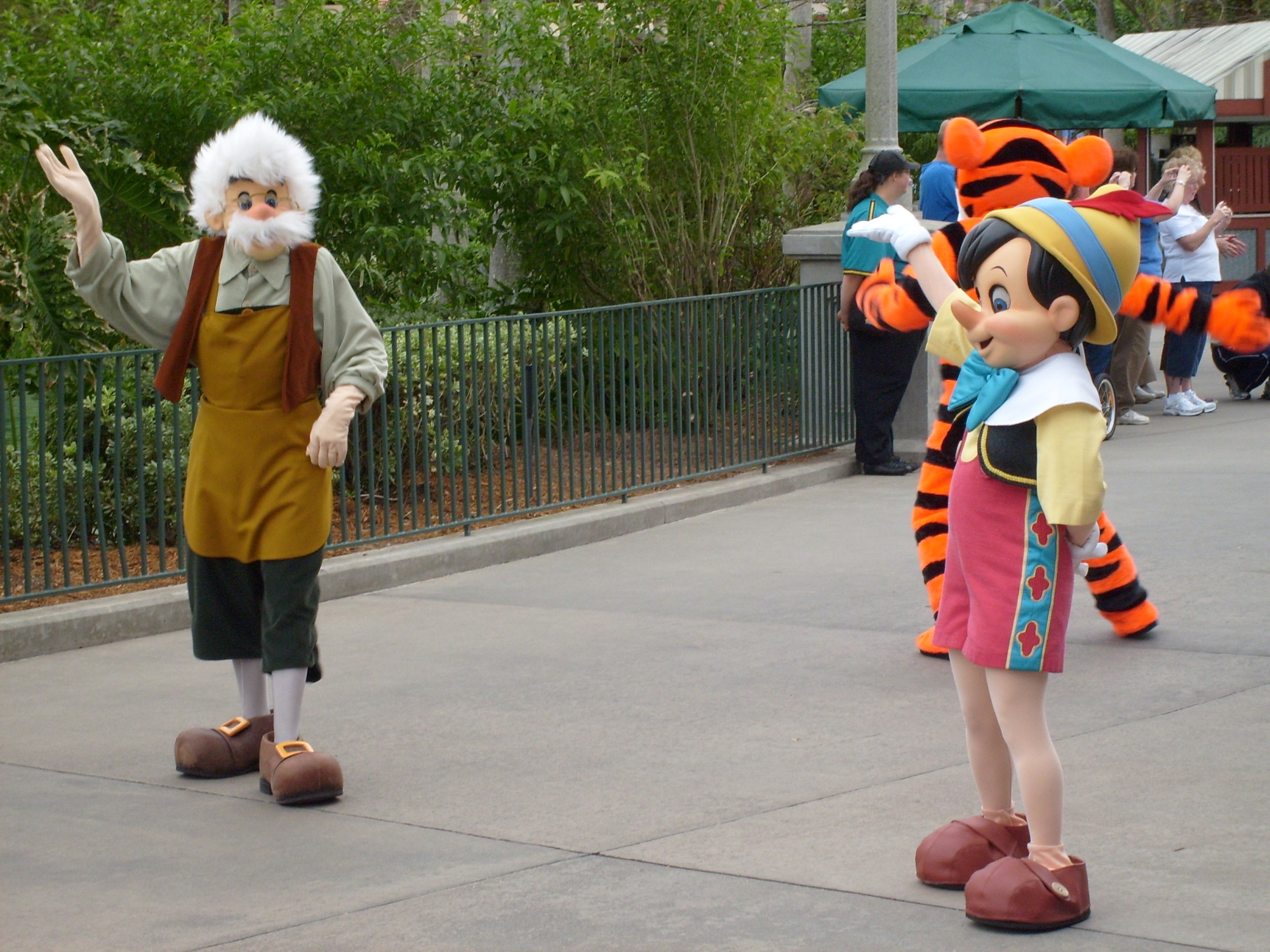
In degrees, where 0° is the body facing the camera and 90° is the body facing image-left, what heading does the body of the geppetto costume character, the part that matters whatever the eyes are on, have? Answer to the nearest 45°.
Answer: approximately 0°

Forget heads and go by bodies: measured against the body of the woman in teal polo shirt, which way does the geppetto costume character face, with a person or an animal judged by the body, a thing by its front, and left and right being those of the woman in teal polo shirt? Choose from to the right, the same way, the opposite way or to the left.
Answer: to the right

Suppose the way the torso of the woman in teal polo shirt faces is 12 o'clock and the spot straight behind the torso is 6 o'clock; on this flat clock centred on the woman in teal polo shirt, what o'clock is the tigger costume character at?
The tigger costume character is roughly at 3 o'clock from the woman in teal polo shirt.

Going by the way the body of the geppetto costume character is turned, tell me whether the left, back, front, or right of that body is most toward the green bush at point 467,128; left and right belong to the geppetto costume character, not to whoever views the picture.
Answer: back

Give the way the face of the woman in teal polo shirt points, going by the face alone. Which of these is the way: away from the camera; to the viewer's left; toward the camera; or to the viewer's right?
to the viewer's right

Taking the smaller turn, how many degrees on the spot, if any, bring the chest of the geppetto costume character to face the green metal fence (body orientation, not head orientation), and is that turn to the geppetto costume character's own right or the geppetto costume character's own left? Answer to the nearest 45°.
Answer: approximately 180°

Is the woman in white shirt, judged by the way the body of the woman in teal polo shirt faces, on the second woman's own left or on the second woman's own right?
on the second woman's own left

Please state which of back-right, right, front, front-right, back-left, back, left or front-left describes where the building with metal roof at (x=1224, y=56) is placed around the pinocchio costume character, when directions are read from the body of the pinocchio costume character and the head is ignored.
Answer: back-right

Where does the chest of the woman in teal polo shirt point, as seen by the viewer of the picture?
to the viewer's right

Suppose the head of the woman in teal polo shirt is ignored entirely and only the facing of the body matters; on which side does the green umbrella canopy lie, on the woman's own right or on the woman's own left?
on the woman's own left
